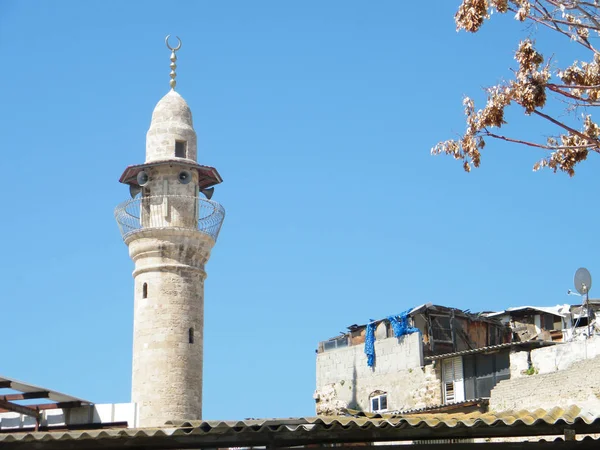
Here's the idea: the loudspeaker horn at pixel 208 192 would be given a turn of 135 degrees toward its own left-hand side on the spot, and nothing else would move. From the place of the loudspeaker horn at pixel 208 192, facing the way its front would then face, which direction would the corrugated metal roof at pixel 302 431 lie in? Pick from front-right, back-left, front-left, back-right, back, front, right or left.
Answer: back-left

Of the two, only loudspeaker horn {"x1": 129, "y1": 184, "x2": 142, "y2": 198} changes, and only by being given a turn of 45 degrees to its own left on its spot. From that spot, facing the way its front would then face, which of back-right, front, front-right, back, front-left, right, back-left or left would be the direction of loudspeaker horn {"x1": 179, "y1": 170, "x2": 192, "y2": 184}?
left

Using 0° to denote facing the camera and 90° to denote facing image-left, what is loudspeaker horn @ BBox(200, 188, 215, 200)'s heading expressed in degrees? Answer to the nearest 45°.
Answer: approximately 270°

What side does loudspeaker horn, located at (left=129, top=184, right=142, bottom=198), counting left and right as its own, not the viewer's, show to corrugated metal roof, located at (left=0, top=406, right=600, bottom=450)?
left

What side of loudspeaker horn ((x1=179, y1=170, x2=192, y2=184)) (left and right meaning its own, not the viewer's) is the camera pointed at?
front

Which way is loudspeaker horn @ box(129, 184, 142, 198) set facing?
to the viewer's left

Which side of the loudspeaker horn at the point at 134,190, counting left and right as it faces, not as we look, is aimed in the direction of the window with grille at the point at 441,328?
back

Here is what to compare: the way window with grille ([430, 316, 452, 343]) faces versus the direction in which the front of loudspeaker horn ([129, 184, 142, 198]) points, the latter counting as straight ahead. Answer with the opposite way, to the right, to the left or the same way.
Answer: to the left

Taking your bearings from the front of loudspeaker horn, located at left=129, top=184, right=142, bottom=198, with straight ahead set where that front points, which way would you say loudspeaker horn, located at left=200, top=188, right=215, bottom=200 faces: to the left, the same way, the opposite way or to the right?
the opposite way

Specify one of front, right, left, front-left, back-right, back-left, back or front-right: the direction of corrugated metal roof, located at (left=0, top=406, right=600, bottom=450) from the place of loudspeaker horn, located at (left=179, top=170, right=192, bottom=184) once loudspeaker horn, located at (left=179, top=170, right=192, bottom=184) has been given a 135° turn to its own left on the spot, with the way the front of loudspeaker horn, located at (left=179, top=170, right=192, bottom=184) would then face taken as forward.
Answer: back-right

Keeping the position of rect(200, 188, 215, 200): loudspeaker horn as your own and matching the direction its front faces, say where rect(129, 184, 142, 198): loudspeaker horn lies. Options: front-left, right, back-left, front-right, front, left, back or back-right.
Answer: back

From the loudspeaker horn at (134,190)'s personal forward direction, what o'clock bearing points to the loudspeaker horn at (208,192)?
the loudspeaker horn at (208,192) is roughly at 6 o'clock from the loudspeaker horn at (134,190).
